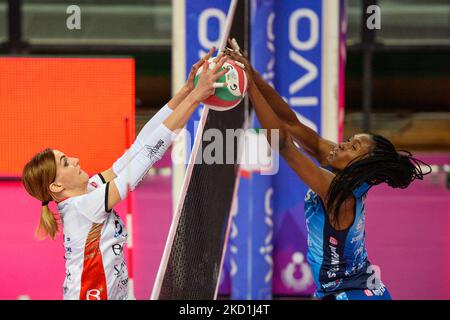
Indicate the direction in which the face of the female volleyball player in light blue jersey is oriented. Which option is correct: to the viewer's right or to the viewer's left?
to the viewer's left

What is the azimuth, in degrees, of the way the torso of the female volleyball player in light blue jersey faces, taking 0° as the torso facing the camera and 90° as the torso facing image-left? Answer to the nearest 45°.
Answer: approximately 90°

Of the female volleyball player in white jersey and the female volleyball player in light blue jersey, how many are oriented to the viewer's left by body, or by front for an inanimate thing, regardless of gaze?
1

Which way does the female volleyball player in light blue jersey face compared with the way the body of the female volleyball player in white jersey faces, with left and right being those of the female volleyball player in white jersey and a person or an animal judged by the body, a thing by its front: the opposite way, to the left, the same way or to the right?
the opposite way

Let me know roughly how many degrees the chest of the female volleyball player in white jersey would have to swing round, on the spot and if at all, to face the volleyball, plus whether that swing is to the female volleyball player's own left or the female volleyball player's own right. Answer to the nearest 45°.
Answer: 0° — they already face it

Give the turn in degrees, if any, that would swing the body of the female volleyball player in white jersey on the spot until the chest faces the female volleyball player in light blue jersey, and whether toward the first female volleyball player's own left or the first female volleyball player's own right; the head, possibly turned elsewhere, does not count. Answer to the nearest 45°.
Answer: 0° — they already face them

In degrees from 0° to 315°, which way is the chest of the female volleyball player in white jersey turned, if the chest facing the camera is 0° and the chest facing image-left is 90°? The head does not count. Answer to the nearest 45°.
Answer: approximately 270°

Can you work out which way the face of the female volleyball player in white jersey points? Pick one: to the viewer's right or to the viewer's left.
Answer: to the viewer's right

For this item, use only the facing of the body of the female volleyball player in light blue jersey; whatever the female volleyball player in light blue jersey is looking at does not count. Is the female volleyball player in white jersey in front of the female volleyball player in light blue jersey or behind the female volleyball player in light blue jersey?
in front
